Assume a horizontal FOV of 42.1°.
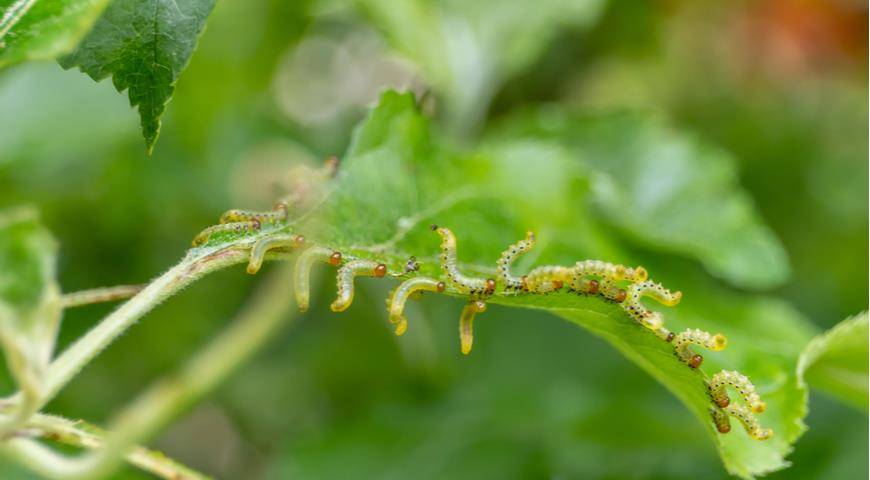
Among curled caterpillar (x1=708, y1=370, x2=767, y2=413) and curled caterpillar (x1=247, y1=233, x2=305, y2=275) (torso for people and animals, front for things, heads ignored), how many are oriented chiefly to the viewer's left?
1

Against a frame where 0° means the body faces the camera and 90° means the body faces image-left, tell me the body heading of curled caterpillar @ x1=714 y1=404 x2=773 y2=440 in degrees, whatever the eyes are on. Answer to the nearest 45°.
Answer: approximately 90°

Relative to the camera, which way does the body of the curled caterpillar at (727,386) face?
to the viewer's left

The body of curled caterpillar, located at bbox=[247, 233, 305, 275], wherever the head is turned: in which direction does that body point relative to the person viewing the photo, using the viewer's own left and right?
facing to the right of the viewer

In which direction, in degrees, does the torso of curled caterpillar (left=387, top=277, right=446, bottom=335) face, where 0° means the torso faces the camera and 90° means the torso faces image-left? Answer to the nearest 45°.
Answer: approximately 270°
